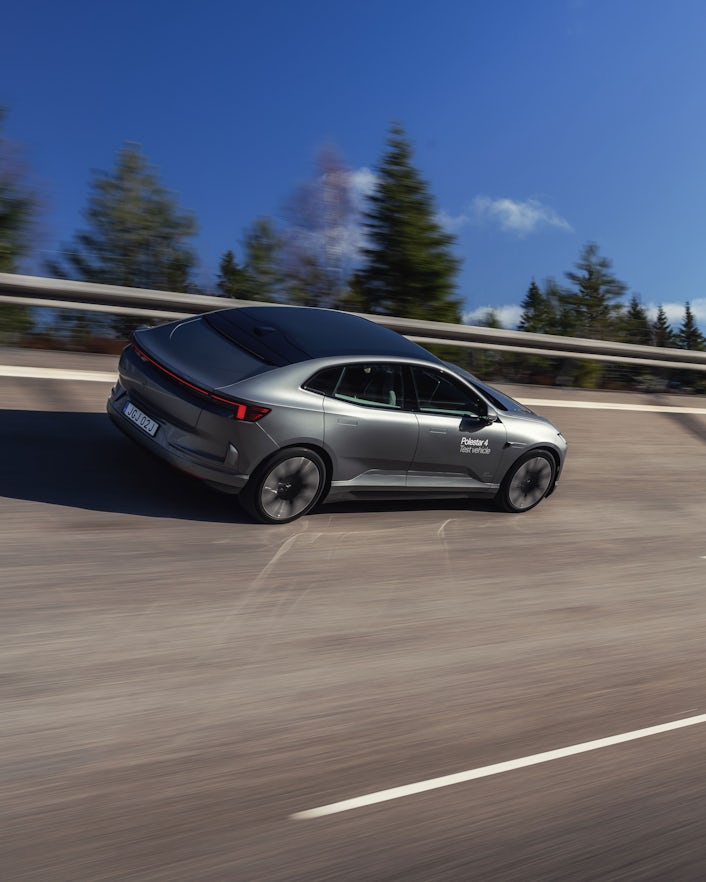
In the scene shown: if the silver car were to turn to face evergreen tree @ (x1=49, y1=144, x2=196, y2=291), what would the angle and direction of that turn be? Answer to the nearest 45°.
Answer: approximately 45° to its left

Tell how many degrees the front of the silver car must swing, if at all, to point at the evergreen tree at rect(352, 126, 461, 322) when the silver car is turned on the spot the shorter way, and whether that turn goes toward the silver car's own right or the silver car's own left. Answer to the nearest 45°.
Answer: approximately 45° to the silver car's own left

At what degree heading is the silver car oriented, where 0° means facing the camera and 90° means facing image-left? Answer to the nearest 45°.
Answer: approximately 225°

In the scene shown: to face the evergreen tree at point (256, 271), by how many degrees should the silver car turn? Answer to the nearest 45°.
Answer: approximately 45° to its left
